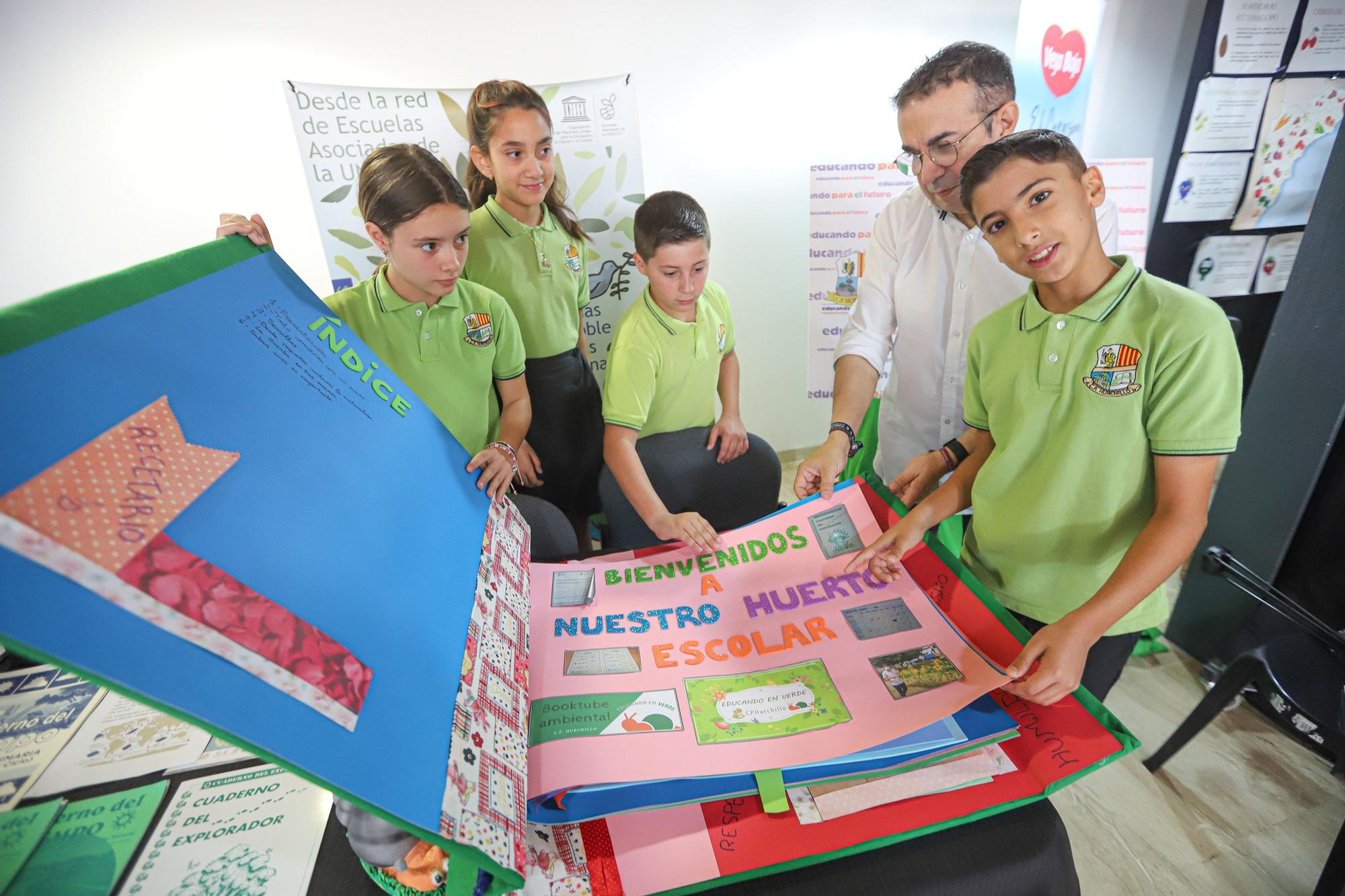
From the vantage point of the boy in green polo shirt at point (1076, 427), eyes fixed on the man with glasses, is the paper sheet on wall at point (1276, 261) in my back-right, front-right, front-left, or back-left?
front-right

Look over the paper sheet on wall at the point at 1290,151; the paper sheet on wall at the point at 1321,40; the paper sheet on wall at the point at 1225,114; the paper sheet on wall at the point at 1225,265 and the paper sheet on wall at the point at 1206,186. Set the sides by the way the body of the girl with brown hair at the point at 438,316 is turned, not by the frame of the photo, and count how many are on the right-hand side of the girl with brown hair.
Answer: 0

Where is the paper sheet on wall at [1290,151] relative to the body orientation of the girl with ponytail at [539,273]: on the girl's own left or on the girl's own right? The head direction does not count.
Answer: on the girl's own left

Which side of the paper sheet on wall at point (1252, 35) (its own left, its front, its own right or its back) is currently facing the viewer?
front

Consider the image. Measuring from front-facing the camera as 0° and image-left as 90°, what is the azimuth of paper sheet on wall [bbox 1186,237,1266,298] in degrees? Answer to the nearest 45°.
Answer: approximately 0°

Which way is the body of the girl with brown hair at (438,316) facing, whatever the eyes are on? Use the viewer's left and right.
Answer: facing the viewer and to the right of the viewer

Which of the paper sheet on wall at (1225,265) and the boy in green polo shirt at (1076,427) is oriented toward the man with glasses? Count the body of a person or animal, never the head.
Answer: the paper sheet on wall

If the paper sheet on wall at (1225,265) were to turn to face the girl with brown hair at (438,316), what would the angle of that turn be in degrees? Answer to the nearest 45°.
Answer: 0° — it already faces them

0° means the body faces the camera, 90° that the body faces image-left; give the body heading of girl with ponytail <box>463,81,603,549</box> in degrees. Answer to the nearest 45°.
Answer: approximately 315°

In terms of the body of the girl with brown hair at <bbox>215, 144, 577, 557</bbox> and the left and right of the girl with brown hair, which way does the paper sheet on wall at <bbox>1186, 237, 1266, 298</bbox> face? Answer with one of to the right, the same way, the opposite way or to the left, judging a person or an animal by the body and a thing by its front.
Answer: to the right

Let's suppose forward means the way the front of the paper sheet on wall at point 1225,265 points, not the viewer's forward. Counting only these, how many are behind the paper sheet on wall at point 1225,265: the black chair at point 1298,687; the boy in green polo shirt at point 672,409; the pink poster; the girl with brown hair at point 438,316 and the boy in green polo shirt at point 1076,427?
0

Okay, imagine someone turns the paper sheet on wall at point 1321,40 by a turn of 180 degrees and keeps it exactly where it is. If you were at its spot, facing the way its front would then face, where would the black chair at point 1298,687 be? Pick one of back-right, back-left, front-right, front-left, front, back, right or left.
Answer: back

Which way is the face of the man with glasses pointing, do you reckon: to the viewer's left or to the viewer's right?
to the viewer's left

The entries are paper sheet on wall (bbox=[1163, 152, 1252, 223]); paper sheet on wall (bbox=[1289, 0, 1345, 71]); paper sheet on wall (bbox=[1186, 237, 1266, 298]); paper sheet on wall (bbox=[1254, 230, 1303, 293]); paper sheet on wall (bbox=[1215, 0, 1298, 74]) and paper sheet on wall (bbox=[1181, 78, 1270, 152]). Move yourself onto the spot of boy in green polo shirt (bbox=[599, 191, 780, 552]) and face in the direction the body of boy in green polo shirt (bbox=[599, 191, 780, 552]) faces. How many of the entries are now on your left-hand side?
6

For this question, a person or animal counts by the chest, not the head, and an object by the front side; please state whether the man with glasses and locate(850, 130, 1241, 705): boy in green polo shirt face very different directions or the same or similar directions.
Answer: same or similar directions

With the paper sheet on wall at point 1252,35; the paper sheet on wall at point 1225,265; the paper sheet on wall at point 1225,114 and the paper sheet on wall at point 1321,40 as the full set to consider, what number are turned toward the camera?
4

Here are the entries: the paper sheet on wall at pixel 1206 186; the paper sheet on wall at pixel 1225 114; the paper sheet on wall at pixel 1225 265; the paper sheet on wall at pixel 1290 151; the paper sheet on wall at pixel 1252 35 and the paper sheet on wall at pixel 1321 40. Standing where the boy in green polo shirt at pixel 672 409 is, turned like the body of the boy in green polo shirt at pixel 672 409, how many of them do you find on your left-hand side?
6
